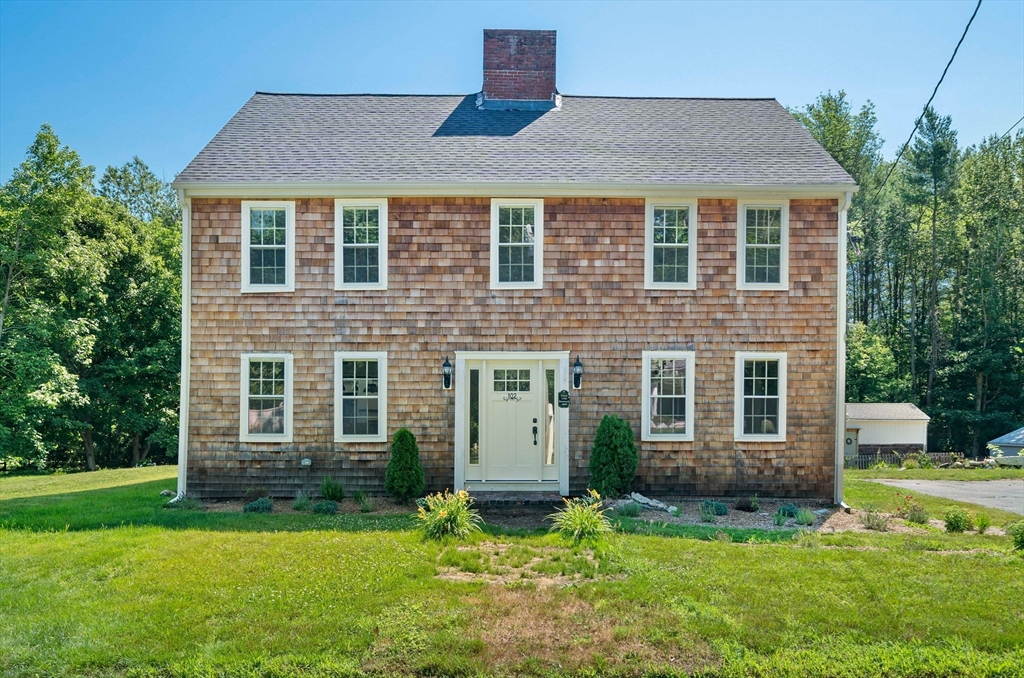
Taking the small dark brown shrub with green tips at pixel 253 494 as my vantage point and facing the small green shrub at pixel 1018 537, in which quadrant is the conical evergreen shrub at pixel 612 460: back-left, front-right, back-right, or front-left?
front-left

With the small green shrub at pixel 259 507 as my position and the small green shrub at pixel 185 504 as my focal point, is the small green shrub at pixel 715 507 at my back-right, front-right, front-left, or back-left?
back-right

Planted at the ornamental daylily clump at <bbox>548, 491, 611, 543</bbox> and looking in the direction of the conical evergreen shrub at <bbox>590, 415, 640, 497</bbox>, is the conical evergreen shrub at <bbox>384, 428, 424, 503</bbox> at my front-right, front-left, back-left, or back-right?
front-left

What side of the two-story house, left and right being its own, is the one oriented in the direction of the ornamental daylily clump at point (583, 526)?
front

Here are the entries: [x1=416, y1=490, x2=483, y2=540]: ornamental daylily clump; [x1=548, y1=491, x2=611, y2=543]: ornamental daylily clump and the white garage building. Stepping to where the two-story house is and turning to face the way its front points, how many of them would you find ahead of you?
2

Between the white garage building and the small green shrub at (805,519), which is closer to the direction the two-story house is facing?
the small green shrub

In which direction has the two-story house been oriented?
toward the camera

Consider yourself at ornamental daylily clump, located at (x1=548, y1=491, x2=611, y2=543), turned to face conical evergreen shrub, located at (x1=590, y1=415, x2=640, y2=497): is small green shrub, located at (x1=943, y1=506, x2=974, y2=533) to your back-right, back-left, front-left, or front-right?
front-right

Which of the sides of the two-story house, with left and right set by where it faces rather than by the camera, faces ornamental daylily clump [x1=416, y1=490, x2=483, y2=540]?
front
